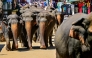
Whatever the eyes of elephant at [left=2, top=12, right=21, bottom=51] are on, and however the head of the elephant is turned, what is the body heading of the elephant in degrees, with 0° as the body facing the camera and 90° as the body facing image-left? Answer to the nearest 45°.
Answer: approximately 0°

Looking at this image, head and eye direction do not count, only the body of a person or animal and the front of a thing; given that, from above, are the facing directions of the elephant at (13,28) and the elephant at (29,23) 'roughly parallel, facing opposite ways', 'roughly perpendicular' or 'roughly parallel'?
roughly parallel

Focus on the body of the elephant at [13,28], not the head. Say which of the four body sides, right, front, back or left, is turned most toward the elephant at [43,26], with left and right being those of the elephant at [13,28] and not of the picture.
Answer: left

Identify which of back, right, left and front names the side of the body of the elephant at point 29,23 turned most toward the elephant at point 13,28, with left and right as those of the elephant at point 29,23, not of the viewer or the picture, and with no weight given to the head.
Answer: right

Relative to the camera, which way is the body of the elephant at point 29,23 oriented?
toward the camera

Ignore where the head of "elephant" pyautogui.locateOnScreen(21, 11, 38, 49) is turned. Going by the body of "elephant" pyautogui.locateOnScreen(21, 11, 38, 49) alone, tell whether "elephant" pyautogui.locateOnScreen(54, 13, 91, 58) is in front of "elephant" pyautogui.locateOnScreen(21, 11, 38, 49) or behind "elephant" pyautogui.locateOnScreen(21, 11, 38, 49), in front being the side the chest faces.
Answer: in front

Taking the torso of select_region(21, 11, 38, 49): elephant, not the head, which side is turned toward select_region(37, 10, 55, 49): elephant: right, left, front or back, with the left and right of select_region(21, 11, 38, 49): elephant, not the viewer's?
left

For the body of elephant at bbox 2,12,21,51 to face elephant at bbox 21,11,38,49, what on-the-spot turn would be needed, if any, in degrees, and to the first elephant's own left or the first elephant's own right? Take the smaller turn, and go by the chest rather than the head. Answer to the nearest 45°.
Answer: approximately 90° to the first elephant's own left

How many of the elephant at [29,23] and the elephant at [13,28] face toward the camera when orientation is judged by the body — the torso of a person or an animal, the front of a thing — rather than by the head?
2

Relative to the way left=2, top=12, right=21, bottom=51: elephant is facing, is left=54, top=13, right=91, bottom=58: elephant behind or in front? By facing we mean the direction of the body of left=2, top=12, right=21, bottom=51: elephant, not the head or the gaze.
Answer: in front
